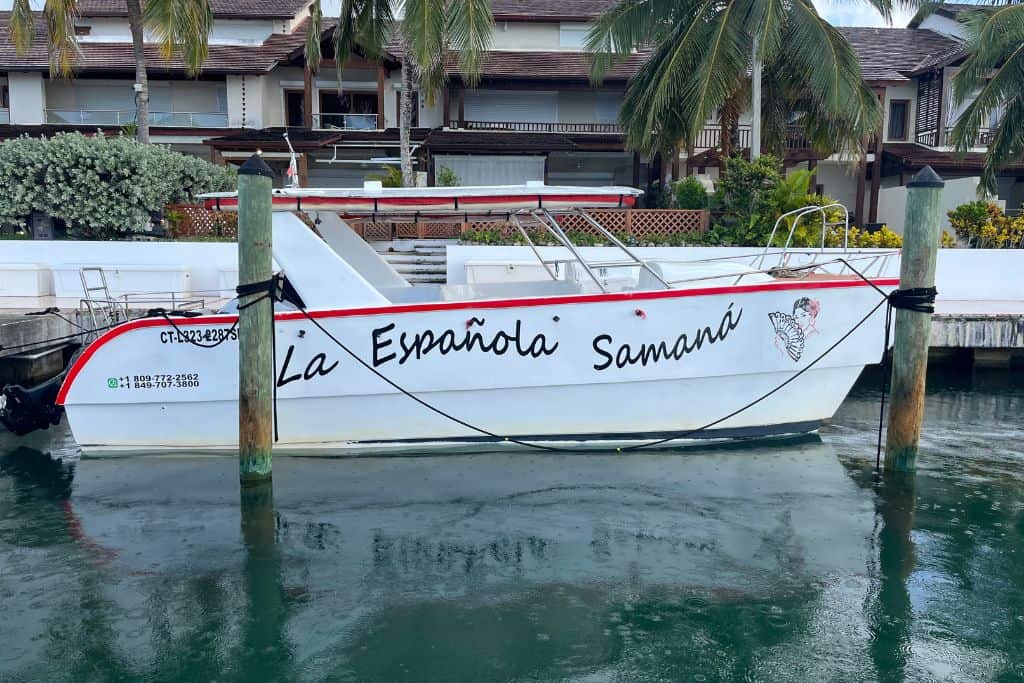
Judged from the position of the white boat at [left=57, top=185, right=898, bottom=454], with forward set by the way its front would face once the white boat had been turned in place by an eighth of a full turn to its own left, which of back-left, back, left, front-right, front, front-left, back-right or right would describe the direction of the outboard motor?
back-left

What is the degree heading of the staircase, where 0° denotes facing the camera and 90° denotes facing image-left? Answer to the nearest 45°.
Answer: approximately 0°

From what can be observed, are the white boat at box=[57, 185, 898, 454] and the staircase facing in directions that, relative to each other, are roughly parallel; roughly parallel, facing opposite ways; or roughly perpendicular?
roughly perpendicular

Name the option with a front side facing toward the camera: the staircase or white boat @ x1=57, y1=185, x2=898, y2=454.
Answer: the staircase

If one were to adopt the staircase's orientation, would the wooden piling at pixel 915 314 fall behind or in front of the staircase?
in front

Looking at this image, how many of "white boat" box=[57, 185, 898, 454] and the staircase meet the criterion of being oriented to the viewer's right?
1

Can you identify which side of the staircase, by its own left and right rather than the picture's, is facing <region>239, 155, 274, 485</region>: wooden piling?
front

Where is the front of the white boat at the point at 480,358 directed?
to the viewer's right

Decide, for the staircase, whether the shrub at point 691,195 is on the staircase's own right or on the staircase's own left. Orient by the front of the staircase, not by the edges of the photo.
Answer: on the staircase's own left

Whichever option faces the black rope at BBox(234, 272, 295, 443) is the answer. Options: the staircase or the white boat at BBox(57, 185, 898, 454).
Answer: the staircase

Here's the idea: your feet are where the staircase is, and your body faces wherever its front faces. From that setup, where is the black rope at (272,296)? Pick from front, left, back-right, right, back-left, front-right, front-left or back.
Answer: front

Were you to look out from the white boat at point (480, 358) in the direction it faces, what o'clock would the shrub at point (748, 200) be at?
The shrub is roughly at 10 o'clock from the white boat.
